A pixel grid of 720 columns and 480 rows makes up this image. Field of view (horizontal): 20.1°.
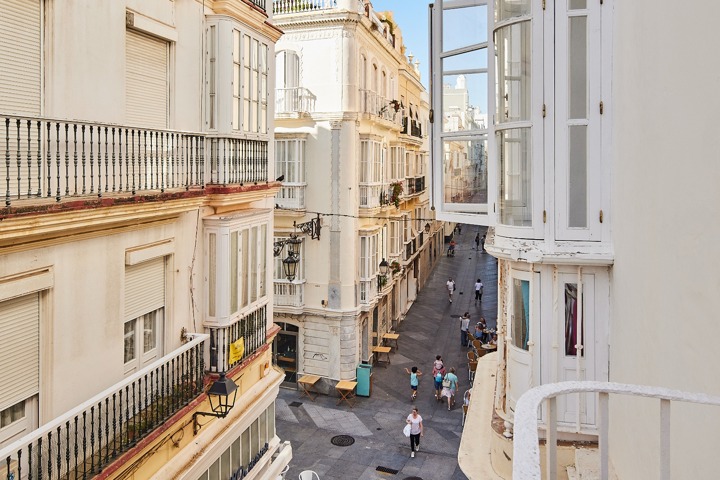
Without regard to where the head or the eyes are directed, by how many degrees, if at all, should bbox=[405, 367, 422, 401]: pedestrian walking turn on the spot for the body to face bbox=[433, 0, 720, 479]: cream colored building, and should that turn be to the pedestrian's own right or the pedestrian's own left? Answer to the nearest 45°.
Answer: approximately 180°

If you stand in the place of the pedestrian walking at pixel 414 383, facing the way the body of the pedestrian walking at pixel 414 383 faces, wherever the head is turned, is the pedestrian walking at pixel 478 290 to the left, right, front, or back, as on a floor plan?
front

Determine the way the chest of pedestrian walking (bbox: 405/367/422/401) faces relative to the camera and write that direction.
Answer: away from the camera

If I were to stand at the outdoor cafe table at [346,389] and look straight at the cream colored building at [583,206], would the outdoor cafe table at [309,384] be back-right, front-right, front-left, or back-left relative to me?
back-right
